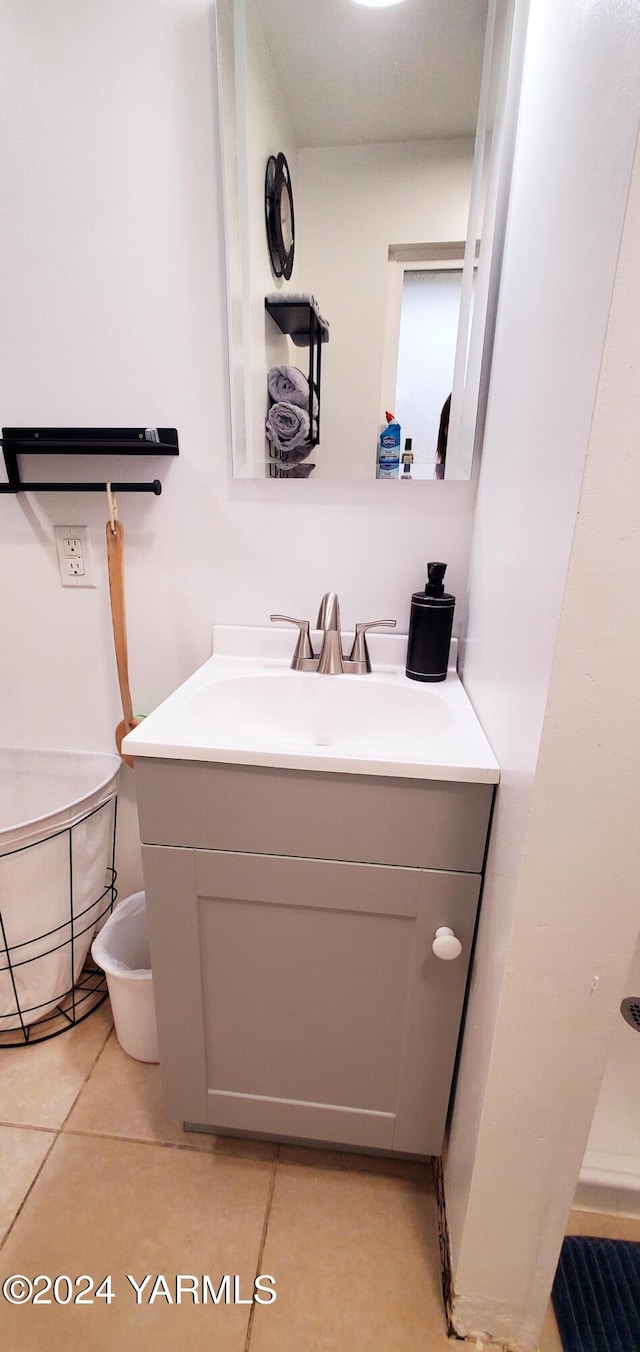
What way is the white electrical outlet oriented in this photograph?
toward the camera

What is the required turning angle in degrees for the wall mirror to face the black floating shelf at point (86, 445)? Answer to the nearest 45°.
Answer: approximately 90° to its right

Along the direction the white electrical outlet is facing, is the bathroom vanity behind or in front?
in front

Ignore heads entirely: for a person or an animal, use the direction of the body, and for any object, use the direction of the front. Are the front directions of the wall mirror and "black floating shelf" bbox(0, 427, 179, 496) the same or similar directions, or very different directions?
same or similar directions

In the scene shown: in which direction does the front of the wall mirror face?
toward the camera

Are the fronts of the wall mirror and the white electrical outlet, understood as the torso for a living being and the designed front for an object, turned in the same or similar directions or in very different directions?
same or similar directions

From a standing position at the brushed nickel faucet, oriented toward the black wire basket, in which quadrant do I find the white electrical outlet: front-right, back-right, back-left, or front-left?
front-right

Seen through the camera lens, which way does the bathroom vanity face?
facing the viewer
